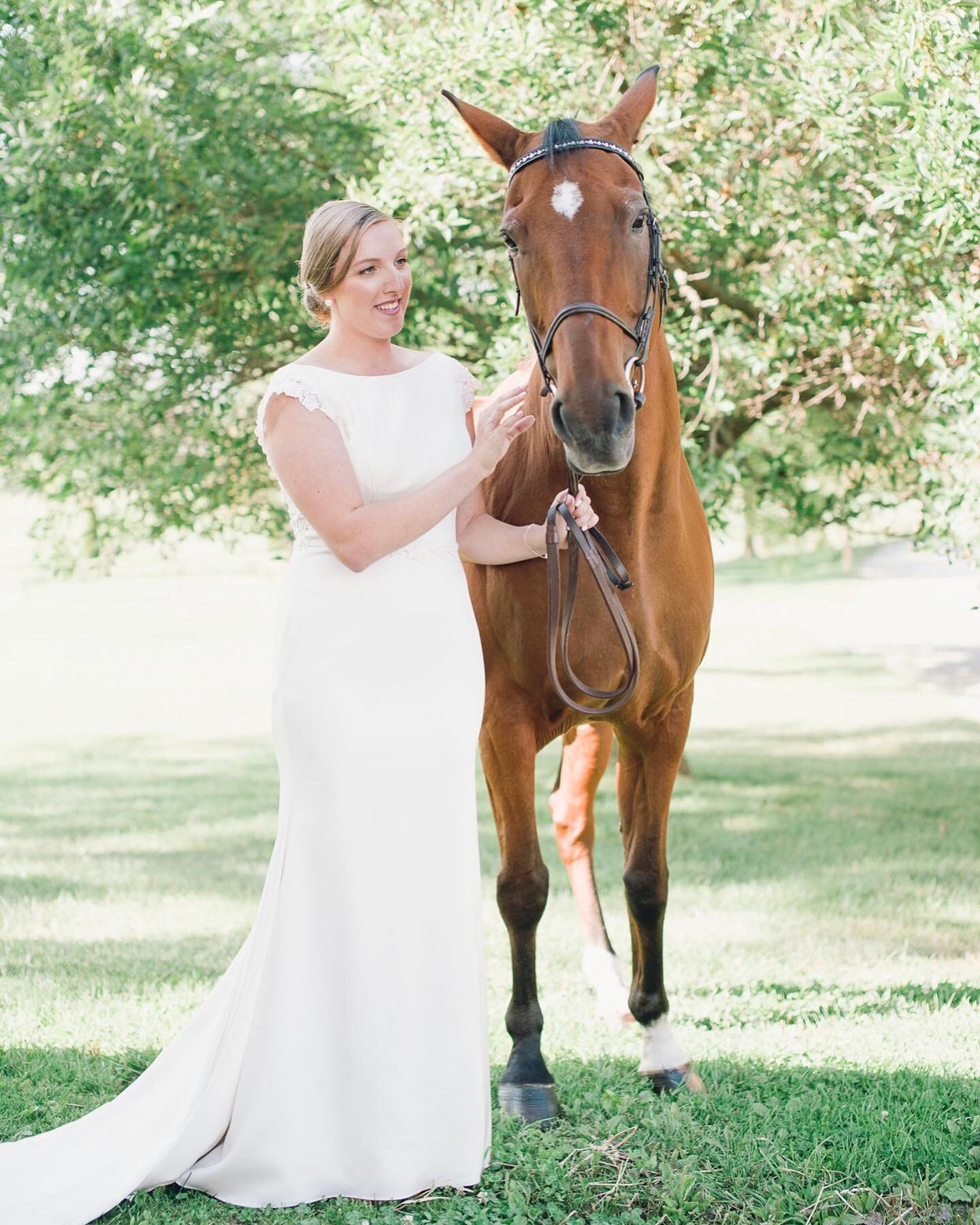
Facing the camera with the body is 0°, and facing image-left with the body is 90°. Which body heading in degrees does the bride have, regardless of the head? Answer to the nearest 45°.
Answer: approximately 315°

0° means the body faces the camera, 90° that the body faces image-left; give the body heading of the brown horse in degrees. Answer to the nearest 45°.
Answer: approximately 0°

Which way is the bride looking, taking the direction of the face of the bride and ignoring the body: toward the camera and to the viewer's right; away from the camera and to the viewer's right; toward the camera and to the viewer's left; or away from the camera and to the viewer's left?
toward the camera and to the viewer's right

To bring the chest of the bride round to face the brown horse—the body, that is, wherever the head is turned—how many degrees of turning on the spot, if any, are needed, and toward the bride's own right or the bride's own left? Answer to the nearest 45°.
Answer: approximately 90° to the bride's own left

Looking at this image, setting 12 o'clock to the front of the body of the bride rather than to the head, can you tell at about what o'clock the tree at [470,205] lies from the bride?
The tree is roughly at 8 o'clock from the bride.

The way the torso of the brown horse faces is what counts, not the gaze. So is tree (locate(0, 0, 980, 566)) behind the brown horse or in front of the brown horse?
behind

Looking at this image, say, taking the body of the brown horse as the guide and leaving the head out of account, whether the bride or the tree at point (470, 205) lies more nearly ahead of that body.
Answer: the bride
